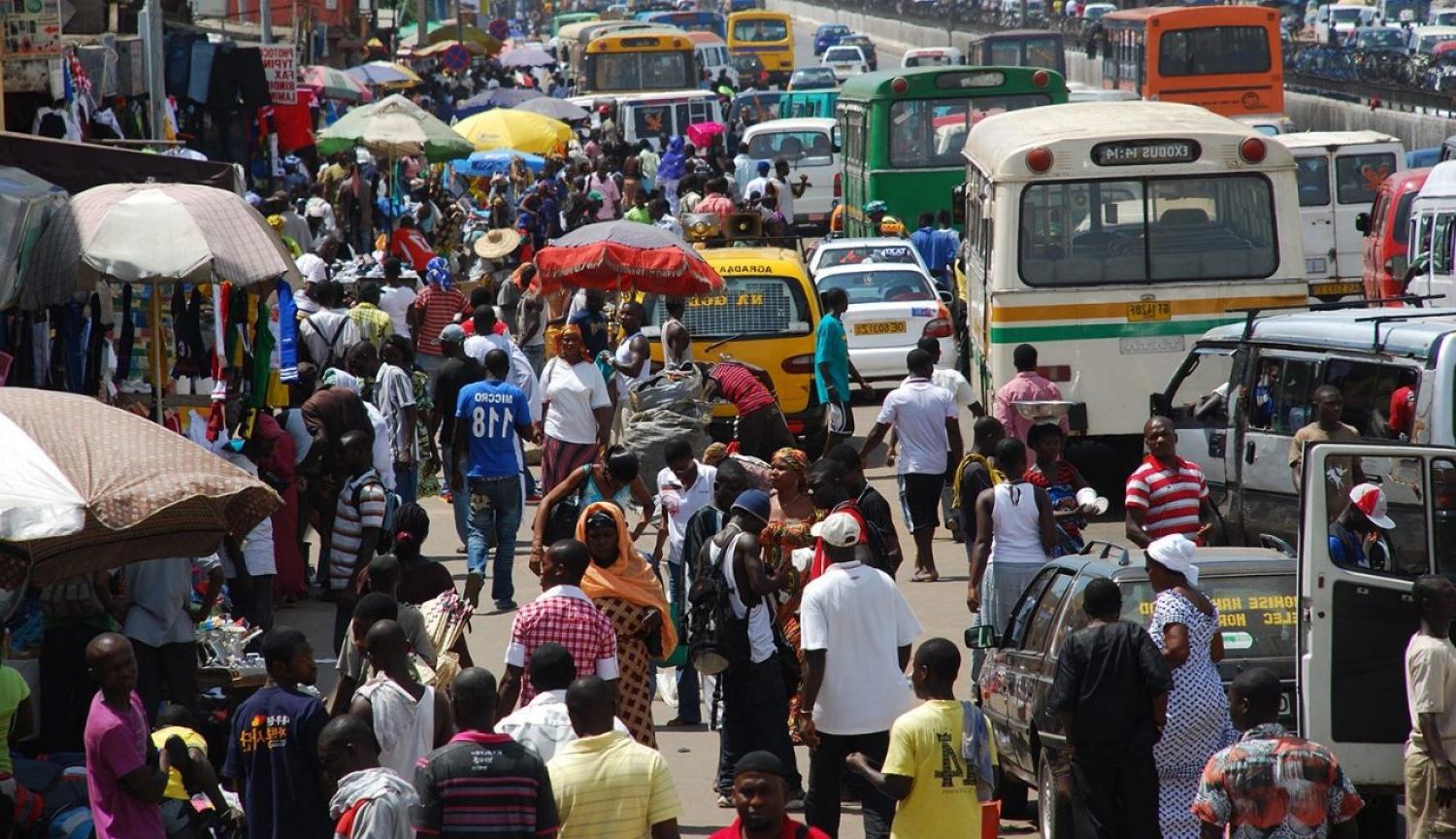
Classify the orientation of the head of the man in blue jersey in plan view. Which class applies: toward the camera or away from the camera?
away from the camera

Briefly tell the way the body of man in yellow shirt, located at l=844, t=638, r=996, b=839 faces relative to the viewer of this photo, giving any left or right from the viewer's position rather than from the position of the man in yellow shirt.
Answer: facing away from the viewer and to the left of the viewer

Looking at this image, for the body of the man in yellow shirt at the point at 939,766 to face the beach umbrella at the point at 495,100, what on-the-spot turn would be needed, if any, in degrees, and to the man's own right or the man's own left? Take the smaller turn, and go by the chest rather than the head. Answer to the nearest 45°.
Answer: approximately 45° to the man's own right

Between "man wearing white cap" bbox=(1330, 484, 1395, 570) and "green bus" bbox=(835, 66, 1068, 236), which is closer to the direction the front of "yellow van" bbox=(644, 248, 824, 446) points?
the green bus

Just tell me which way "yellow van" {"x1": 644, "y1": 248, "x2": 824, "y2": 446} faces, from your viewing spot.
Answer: facing away from the viewer

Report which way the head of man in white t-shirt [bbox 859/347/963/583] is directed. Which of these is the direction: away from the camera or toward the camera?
away from the camera

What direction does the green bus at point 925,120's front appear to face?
away from the camera

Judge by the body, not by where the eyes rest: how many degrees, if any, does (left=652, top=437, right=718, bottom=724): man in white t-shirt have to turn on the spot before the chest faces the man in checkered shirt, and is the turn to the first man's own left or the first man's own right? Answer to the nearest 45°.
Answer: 0° — they already face them

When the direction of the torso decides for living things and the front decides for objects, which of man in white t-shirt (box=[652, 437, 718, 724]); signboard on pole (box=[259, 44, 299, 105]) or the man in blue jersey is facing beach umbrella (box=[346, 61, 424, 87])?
the man in blue jersey

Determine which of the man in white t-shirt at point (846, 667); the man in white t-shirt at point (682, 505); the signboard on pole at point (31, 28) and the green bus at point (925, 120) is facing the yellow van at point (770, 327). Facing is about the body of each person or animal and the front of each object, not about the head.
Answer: the man in white t-shirt at point (846, 667)

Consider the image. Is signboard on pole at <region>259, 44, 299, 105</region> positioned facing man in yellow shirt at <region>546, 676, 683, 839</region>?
yes

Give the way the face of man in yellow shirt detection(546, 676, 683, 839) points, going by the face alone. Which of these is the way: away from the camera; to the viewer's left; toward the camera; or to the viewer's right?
away from the camera

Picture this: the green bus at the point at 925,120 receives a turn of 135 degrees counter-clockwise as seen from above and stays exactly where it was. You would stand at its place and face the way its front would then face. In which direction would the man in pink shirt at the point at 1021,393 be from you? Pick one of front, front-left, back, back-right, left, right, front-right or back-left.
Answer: front-left

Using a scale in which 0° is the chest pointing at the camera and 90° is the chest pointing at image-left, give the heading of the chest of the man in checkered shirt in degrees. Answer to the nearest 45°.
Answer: approximately 135°
